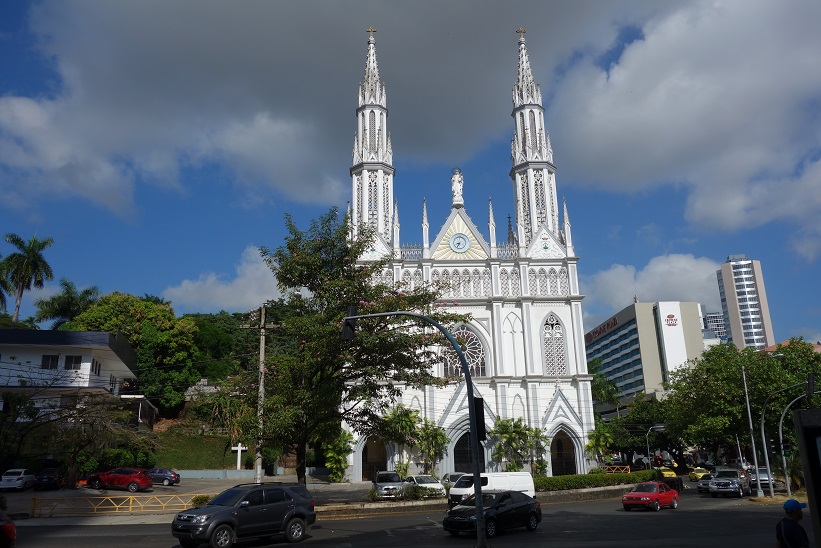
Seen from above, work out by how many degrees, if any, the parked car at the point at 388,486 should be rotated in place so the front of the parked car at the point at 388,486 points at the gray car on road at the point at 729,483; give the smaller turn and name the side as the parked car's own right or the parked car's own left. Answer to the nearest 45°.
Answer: approximately 90° to the parked car's own left

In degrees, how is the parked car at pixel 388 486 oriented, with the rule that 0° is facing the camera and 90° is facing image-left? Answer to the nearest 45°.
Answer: approximately 0°

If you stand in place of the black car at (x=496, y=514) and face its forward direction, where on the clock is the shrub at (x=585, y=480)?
The shrub is roughly at 5 o'clock from the black car.

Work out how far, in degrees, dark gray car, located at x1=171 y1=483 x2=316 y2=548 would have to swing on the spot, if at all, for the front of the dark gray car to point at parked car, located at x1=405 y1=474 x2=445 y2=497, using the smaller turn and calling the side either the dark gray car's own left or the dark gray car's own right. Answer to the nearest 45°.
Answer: approximately 180°

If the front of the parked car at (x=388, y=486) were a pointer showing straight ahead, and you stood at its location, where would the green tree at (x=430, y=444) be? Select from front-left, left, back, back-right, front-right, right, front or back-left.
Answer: back

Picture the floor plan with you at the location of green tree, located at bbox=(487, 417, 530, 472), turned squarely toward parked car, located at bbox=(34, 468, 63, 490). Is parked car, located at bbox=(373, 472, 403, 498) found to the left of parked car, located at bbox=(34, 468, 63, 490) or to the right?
left

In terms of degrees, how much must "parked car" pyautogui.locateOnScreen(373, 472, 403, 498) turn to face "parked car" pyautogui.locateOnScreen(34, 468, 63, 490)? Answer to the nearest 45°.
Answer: approximately 90° to its right

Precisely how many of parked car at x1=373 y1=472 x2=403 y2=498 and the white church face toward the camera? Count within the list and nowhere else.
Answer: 2

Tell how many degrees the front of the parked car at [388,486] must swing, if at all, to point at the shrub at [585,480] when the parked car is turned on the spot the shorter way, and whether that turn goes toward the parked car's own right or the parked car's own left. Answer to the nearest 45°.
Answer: approximately 135° to the parked car's own left

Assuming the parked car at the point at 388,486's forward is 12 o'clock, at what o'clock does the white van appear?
The white van is roughly at 10 o'clock from the parked car.
